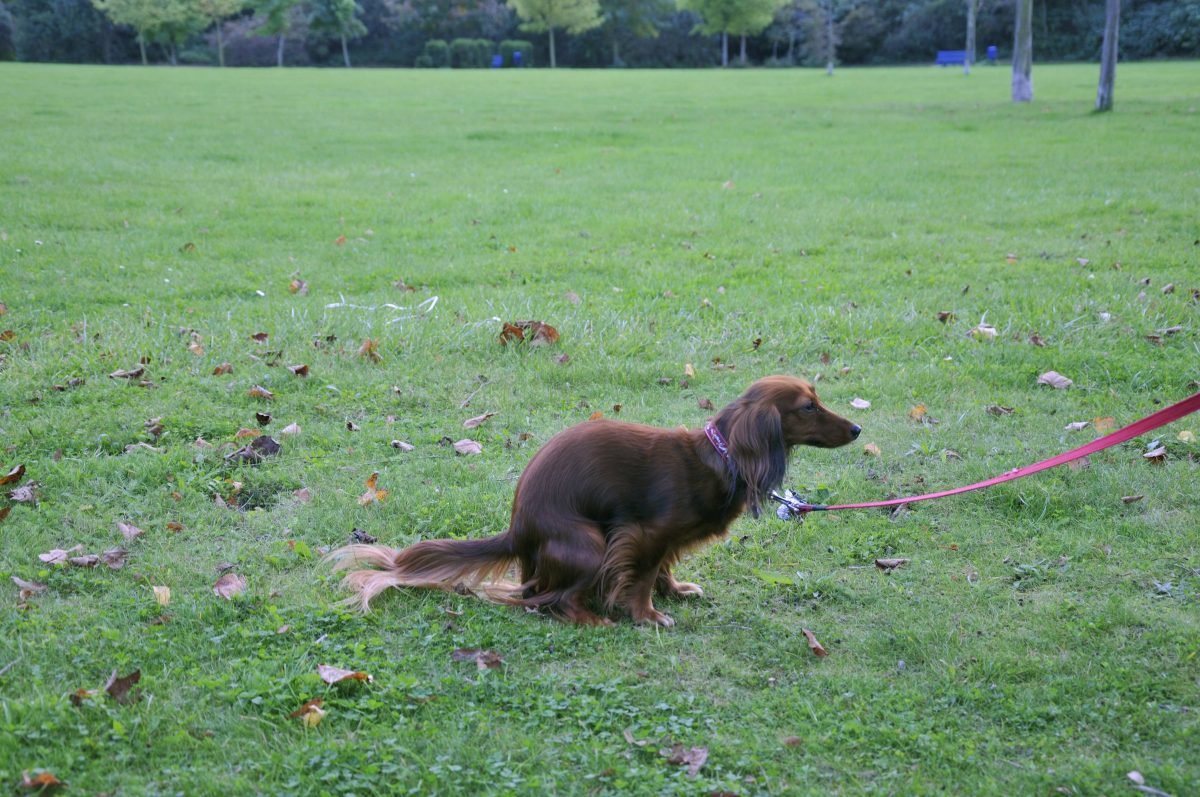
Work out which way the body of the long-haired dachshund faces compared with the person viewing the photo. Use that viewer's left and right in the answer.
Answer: facing to the right of the viewer

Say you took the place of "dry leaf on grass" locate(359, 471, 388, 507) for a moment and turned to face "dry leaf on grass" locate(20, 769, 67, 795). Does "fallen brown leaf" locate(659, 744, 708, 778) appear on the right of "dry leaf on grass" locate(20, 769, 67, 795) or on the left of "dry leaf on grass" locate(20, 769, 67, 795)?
left

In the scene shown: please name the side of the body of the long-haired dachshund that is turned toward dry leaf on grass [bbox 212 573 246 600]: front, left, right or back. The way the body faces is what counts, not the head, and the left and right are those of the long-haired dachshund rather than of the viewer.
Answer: back

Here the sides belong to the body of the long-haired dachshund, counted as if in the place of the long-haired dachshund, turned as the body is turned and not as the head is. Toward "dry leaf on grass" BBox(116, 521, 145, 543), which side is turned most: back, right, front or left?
back

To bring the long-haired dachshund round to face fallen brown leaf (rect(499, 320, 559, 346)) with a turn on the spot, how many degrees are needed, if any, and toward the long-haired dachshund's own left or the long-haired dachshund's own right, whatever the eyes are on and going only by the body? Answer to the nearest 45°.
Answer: approximately 90° to the long-haired dachshund's own left

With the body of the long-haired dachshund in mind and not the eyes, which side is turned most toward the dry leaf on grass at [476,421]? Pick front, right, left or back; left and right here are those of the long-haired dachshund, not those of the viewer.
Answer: left

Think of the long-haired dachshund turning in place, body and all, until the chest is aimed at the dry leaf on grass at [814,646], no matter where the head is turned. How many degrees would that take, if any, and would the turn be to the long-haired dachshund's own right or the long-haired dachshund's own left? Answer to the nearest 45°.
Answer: approximately 45° to the long-haired dachshund's own right

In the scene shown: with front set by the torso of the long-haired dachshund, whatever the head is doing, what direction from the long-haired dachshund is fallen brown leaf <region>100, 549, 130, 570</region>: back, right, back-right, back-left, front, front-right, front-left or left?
back

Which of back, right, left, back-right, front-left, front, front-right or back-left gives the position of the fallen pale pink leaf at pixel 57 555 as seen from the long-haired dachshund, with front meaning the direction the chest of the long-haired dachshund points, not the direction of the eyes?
back

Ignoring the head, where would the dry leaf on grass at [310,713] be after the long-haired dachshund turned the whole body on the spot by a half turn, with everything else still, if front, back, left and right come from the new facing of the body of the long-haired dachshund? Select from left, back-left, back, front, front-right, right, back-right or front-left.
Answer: front-left

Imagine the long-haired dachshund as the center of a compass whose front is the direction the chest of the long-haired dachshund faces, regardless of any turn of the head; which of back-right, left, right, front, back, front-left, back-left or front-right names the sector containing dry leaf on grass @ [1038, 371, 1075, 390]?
front-left

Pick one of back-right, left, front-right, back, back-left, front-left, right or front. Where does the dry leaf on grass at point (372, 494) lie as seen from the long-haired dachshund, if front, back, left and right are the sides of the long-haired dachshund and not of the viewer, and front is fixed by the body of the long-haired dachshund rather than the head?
back-left

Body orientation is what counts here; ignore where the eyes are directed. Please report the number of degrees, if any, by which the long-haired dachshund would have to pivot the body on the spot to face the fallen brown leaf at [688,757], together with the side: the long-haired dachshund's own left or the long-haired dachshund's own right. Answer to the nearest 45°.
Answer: approximately 90° to the long-haired dachshund's own right

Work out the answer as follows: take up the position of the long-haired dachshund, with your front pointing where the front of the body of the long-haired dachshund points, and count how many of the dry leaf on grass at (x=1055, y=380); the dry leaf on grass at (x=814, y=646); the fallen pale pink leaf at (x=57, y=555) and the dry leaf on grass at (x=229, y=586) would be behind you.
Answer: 2
